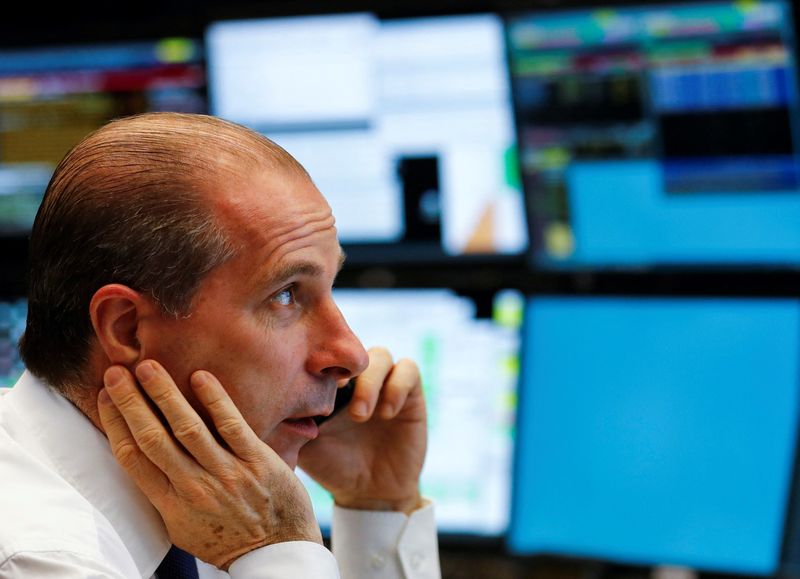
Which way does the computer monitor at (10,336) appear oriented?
toward the camera

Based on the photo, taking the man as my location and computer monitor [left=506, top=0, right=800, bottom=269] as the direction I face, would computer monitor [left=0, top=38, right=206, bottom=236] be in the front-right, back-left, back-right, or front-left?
front-left

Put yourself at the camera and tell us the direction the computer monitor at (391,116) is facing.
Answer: facing the viewer

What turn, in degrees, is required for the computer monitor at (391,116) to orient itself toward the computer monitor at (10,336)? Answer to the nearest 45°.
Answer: approximately 90° to its right

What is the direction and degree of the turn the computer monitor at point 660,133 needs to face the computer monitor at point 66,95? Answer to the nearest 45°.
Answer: approximately 90° to its right

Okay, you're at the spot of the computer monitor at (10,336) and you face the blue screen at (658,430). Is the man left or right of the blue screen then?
right

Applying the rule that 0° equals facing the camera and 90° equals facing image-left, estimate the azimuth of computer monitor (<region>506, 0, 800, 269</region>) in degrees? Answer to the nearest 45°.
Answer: approximately 0°

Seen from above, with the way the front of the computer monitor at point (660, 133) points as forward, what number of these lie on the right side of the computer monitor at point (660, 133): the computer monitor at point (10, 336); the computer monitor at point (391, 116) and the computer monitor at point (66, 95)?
3

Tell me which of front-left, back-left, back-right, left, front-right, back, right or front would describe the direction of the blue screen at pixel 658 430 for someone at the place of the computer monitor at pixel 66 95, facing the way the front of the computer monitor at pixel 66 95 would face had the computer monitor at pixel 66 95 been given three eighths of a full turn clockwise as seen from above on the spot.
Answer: back

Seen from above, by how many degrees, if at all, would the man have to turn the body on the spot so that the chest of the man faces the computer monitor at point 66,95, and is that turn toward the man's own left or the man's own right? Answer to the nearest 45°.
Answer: approximately 90° to the man's own left

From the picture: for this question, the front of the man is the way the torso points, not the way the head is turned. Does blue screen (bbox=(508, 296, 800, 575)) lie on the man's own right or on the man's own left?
on the man's own left

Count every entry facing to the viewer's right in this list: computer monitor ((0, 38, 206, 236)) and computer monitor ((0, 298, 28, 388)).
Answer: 0
